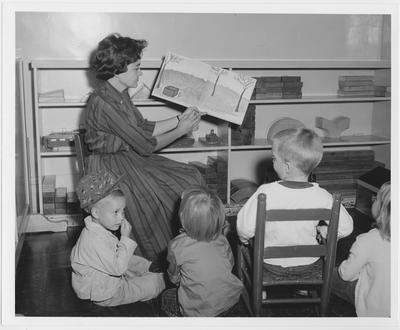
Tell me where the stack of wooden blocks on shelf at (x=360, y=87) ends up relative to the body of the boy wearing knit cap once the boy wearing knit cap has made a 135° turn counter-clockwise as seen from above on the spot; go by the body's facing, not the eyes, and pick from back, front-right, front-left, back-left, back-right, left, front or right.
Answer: right

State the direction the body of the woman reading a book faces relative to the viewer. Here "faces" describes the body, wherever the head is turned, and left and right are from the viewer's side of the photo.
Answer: facing to the right of the viewer

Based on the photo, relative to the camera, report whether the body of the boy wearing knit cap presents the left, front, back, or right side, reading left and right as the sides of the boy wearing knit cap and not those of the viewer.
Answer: right

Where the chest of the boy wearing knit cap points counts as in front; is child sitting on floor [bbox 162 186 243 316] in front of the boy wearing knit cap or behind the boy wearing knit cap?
in front

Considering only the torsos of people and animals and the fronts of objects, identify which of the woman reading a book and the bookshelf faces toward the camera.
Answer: the bookshelf

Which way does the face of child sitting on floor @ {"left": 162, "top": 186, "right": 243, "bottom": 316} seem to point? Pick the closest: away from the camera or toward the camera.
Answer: away from the camera

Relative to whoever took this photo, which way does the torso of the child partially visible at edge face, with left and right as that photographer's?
facing away from the viewer and to the left of the viewer

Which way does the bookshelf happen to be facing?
toward the camera

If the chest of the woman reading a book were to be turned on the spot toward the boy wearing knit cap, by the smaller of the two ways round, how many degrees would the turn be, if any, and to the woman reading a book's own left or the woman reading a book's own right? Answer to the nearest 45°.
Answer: approximately 90° to the woman reading a book's own right

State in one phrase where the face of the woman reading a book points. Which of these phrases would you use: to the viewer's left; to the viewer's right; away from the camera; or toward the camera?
to the viewer's right
